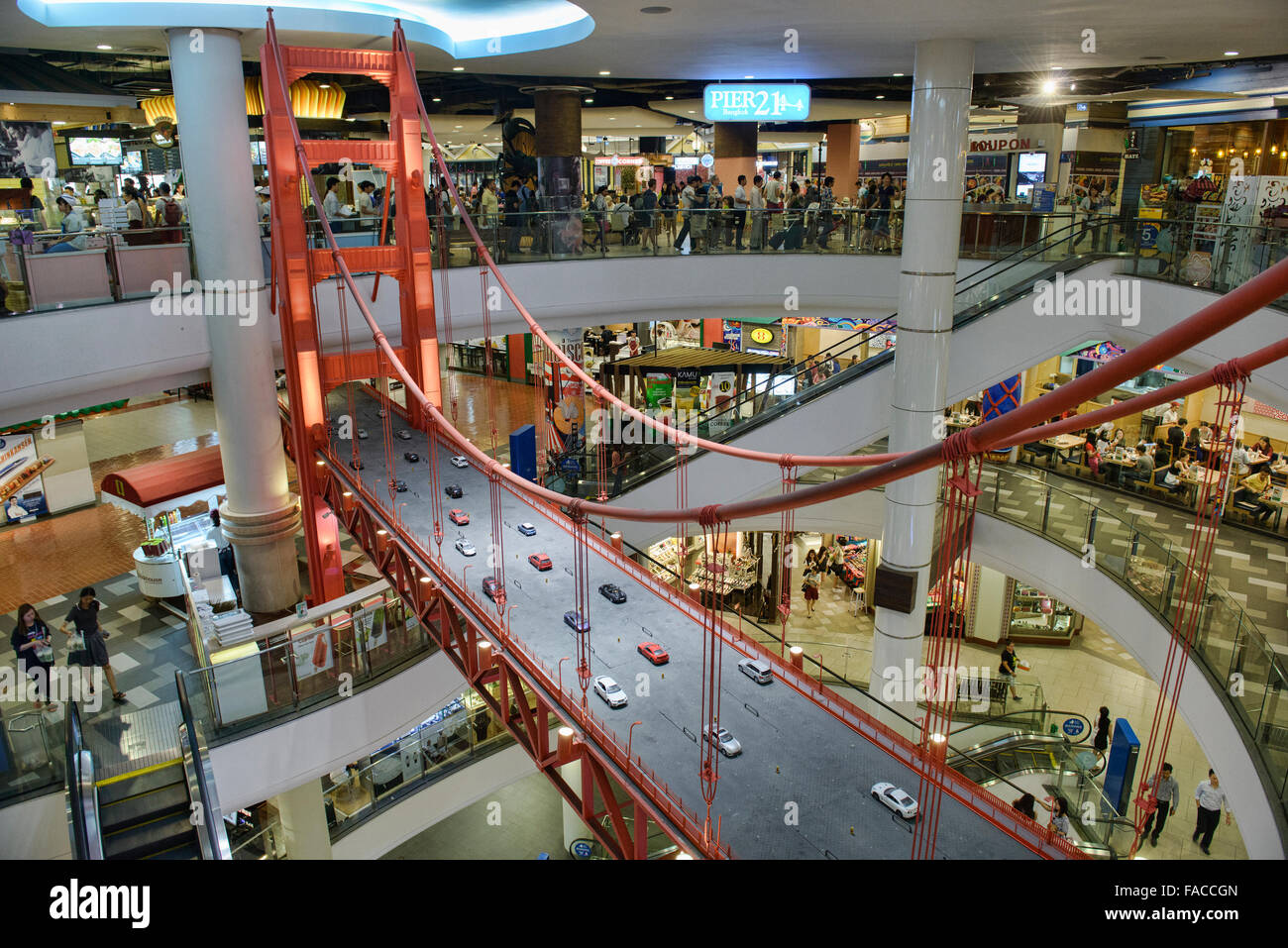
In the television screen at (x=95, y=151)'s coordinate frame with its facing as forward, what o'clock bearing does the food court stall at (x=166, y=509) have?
The food court stall is roughly at 12 o'clock from the television screen.

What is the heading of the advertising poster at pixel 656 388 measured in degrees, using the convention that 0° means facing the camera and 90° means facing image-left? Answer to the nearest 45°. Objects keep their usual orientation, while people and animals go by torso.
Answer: approximately 0°

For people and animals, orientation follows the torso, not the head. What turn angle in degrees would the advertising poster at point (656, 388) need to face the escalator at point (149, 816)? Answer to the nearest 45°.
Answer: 0° — it already faces it

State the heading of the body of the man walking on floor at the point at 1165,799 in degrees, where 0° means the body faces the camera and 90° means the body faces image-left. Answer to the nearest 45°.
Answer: approximately 45°

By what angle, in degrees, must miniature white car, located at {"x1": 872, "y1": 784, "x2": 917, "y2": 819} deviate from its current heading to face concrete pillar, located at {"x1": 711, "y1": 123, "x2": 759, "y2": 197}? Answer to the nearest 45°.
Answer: approximately 45° to its right

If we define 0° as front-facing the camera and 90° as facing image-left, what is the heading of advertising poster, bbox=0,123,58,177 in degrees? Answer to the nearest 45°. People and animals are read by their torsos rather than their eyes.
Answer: approximately 0°
